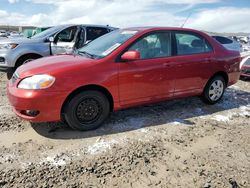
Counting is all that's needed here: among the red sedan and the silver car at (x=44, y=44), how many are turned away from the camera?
0

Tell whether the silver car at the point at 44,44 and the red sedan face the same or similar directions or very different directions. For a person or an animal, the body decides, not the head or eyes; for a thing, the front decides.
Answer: same or similar directions

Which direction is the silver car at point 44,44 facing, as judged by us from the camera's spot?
facing the viewer and to the left of the viewer

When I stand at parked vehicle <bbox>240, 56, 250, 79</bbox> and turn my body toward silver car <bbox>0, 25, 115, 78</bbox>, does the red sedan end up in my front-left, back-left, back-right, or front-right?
front-left

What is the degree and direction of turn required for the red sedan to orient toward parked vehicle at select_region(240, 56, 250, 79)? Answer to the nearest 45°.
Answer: approximately 180°

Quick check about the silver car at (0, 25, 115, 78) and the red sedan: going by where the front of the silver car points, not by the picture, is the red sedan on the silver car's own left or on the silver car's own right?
on the silver car's own left

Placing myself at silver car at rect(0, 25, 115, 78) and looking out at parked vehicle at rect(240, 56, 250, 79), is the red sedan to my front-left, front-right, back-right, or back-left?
front-right
